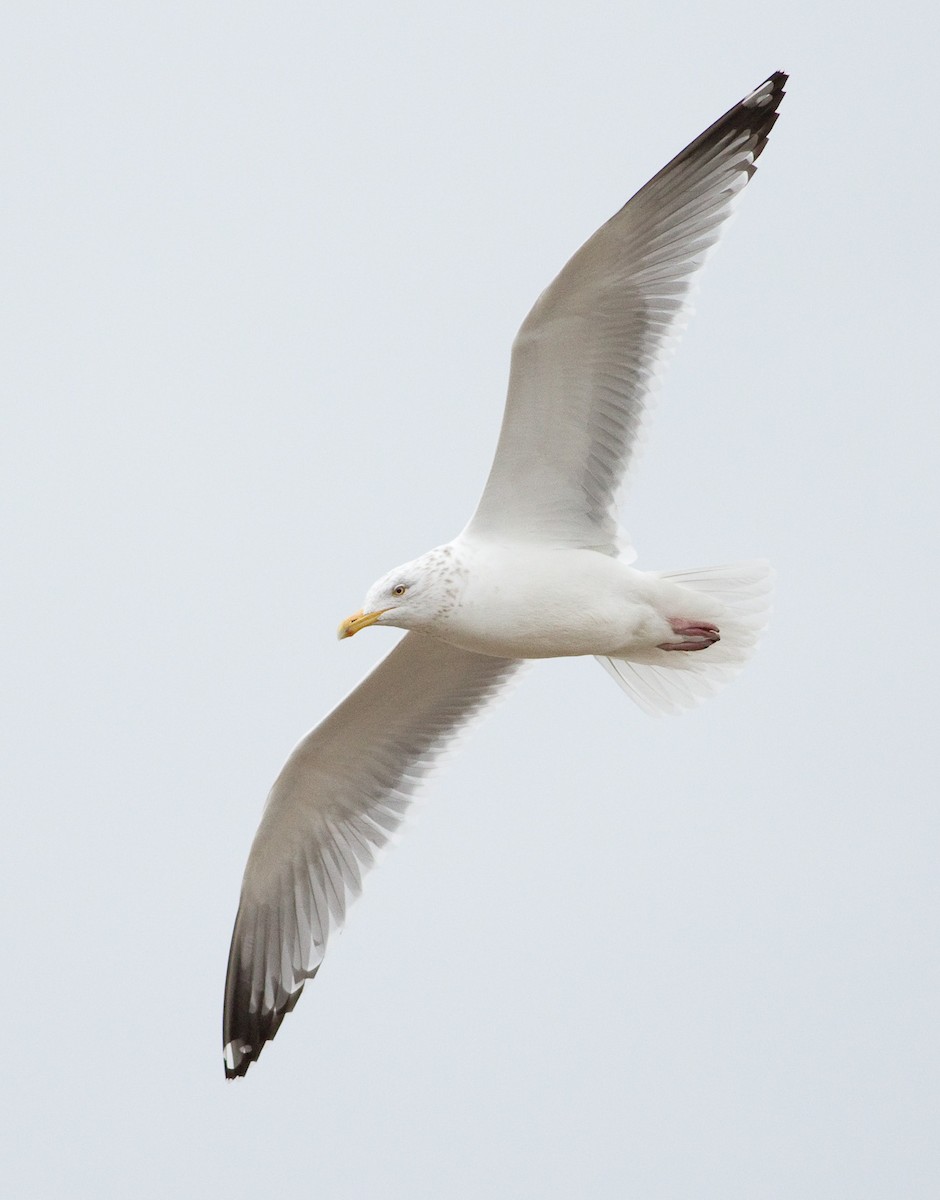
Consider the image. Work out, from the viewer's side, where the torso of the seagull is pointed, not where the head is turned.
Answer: to the viewer's left
